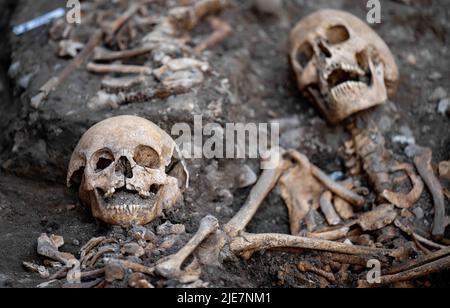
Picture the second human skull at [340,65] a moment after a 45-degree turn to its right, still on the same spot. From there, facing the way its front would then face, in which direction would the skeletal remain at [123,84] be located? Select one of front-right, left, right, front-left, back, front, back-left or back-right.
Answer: front

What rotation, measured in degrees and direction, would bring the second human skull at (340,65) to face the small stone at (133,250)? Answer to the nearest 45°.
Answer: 0° — it already faces it

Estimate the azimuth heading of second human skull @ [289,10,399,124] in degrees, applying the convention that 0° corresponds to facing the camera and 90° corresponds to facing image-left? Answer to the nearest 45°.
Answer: approximately 45°

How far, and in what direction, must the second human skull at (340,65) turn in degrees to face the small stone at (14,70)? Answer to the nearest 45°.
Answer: approximately 45° to its right

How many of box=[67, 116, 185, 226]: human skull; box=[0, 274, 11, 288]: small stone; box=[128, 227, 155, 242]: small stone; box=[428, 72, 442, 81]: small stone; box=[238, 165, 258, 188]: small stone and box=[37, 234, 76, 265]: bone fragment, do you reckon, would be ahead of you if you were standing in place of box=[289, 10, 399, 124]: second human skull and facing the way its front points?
5

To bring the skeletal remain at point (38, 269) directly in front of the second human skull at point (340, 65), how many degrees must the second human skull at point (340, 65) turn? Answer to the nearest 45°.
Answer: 0° — it already faces it

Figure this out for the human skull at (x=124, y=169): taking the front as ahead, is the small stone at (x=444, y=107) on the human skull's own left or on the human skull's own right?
on the human skull's own left

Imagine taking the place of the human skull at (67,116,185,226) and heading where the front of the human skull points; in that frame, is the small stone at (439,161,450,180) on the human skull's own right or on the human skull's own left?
on the human skull's own left

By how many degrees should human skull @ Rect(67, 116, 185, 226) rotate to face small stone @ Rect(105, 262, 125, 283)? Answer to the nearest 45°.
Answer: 0° — it already faces it

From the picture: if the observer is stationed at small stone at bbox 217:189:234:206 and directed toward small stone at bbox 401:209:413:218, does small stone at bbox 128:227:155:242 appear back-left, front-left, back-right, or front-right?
back-right

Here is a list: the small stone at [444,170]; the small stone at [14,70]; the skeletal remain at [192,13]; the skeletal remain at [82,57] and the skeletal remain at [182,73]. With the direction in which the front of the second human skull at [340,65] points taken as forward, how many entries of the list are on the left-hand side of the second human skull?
1
